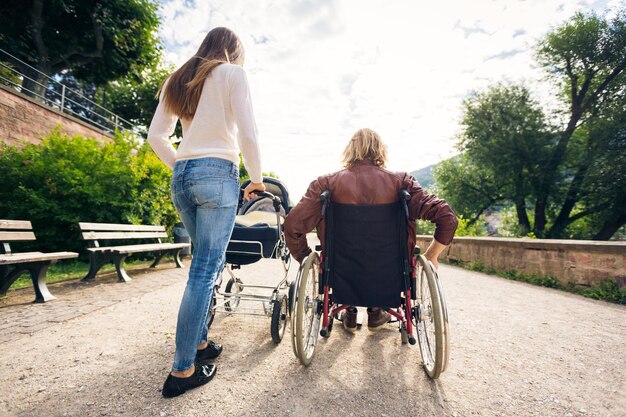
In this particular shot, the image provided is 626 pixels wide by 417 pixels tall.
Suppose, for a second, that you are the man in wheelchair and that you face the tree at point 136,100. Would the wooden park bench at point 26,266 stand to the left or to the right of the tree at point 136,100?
left

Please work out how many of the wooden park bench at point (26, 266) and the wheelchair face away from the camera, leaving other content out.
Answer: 1

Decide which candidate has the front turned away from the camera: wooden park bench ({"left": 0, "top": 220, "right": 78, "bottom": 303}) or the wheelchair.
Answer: the wheelchair

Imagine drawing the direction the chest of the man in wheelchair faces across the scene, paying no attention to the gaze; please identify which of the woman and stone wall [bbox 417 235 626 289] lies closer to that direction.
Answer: the stone wall

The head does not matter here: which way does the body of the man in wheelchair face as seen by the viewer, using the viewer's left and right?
facing away from the viewer

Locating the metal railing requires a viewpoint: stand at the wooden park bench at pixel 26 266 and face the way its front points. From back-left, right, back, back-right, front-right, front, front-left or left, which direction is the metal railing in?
back-left

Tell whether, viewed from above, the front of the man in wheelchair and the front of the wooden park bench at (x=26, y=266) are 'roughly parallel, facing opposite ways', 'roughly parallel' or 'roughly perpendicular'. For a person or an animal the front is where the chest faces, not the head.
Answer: roughly perpendicular

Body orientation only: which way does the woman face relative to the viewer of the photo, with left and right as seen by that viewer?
facing away from the viewer and to the right of the viewer

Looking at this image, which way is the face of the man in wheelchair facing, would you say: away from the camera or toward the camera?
away from the camera

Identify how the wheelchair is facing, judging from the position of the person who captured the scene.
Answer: facing away from the viewer

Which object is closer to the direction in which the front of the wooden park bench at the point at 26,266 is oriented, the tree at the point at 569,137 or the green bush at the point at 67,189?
the tree

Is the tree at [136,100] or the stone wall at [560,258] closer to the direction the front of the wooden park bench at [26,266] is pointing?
the stone wall

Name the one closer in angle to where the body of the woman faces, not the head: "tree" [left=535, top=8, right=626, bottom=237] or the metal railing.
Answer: the tree

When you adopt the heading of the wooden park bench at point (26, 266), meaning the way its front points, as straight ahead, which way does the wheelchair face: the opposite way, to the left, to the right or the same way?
to the left
